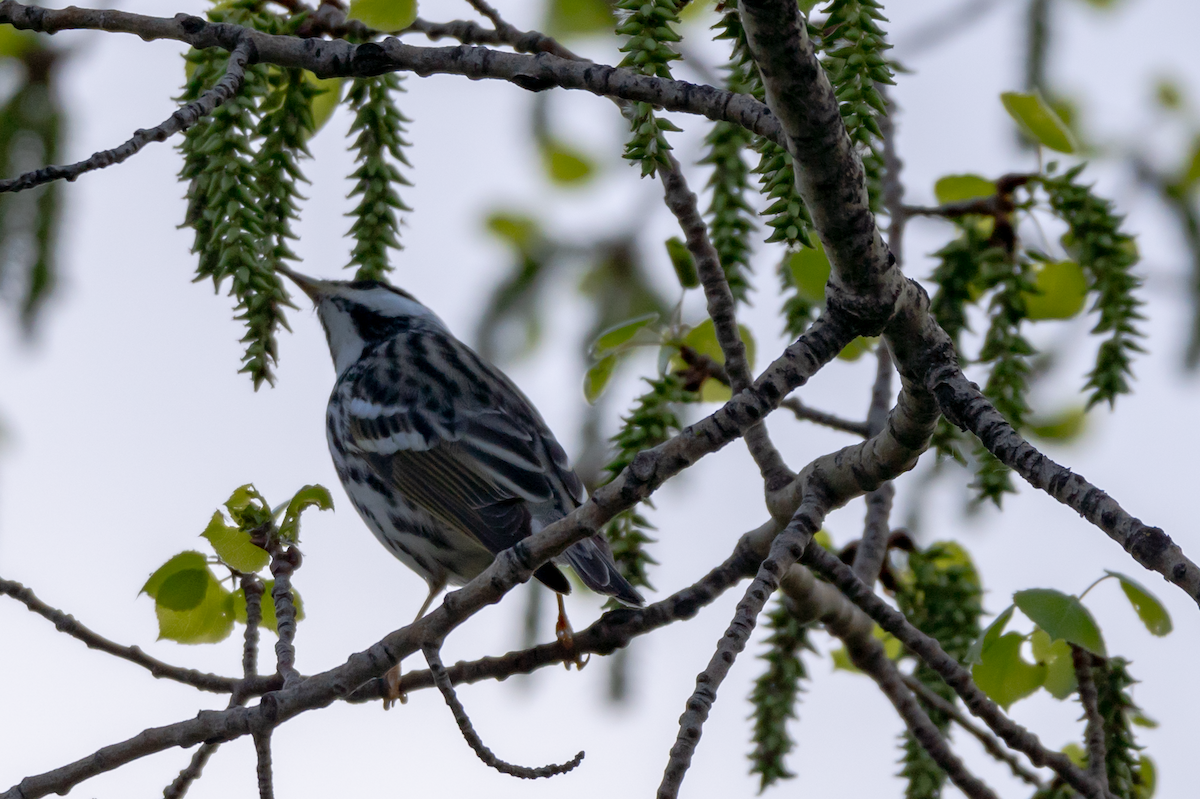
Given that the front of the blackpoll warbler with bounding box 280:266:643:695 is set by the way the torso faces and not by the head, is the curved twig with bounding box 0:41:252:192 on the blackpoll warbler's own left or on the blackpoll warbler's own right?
on the blackpoll warbler's own left

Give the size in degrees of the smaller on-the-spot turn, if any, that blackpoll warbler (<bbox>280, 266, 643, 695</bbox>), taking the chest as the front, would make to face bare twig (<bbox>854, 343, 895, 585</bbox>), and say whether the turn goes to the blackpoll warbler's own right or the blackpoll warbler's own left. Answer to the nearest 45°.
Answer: approximately 180°

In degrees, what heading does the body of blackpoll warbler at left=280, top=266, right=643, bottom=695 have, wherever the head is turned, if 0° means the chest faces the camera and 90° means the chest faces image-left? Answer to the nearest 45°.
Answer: approximately 135°

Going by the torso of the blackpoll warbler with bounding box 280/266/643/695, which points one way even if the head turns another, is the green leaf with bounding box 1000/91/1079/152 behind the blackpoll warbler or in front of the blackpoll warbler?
behind

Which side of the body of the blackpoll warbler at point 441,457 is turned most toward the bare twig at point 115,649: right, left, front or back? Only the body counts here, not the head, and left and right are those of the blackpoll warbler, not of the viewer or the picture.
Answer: left

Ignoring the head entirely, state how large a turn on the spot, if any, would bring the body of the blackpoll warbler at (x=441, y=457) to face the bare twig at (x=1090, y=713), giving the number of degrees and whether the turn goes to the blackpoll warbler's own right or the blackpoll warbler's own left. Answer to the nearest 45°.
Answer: approximately 180°

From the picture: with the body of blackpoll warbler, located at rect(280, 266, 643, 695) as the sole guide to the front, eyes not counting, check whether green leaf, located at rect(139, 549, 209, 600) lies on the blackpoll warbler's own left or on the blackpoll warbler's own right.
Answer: on the blackpoll warbler's own left
